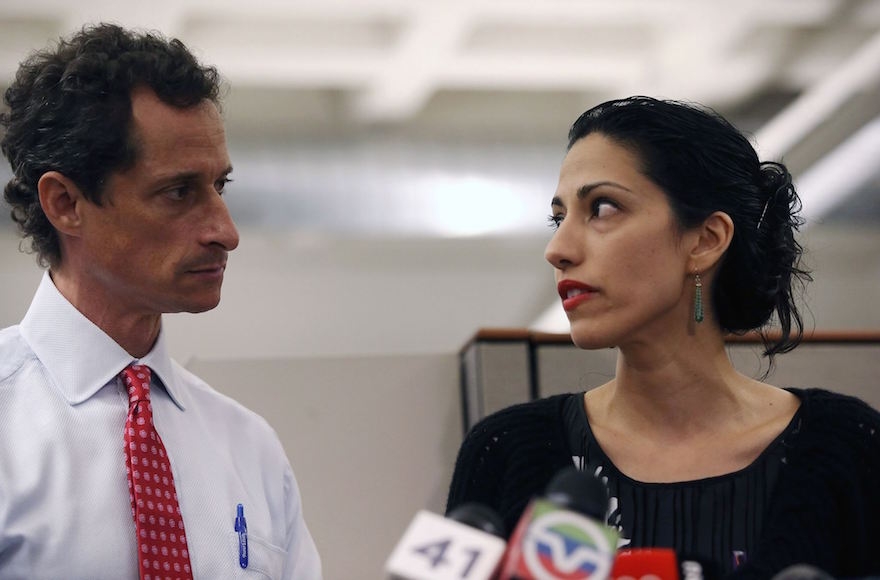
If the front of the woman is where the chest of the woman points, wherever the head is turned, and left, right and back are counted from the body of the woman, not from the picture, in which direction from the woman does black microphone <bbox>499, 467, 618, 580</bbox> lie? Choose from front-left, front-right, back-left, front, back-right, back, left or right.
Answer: front

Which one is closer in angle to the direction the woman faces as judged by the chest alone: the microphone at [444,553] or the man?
the microphone

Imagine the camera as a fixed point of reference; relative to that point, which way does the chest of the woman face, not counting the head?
toward the camera

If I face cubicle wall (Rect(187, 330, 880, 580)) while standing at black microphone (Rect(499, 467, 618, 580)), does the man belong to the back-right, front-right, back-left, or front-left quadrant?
front-left

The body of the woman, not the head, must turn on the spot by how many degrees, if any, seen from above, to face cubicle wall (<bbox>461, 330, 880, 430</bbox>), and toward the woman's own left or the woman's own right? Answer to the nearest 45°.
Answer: approximately 180°

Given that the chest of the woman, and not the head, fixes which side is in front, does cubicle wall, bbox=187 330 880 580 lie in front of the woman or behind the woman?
behind

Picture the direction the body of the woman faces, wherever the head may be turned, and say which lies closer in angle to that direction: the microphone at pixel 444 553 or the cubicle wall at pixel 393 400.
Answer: the microphone

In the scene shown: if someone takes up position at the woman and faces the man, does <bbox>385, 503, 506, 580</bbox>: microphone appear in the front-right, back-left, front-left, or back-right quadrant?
front-left

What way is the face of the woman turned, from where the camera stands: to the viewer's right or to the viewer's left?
to the viewer's left

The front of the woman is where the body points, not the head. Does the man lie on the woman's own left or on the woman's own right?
on the woman's own right

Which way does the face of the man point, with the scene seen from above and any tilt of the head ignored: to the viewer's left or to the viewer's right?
to the viewer's right

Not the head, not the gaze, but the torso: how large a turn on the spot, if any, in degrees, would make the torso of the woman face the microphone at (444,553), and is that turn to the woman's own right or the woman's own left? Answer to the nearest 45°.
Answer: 0° — they already face it
